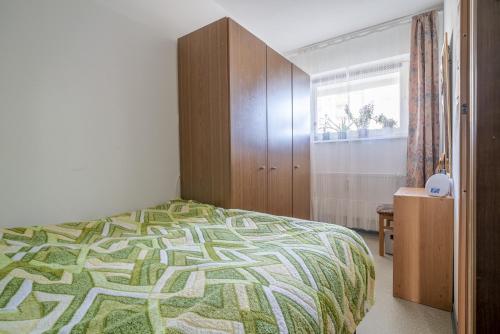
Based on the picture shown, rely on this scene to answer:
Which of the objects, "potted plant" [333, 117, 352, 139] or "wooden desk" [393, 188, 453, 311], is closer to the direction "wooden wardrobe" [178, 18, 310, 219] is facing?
the wooden desk

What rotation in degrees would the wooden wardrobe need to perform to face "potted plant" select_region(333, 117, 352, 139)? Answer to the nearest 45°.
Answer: approximately 90° to its left

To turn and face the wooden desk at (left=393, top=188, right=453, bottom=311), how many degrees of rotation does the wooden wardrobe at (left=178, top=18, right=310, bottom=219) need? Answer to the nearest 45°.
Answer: approximately 45° to its left

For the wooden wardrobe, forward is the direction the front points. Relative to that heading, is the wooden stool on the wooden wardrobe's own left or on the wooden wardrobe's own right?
on the wooden wardrobe's own left

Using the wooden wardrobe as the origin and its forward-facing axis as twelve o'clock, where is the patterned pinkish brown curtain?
The patterned pinkish brown curtain is roughly at 10 o'clock from the wooden wardrobe.

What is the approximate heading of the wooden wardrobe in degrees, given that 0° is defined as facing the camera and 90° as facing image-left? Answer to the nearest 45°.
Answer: approximately 315°

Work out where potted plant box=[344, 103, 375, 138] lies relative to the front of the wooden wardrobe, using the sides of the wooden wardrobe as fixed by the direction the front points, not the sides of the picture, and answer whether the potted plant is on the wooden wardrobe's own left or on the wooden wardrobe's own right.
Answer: on the wooden wardrobe's own left

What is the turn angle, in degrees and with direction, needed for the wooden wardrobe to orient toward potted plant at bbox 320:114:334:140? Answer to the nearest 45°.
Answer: approximately 90° to its left
